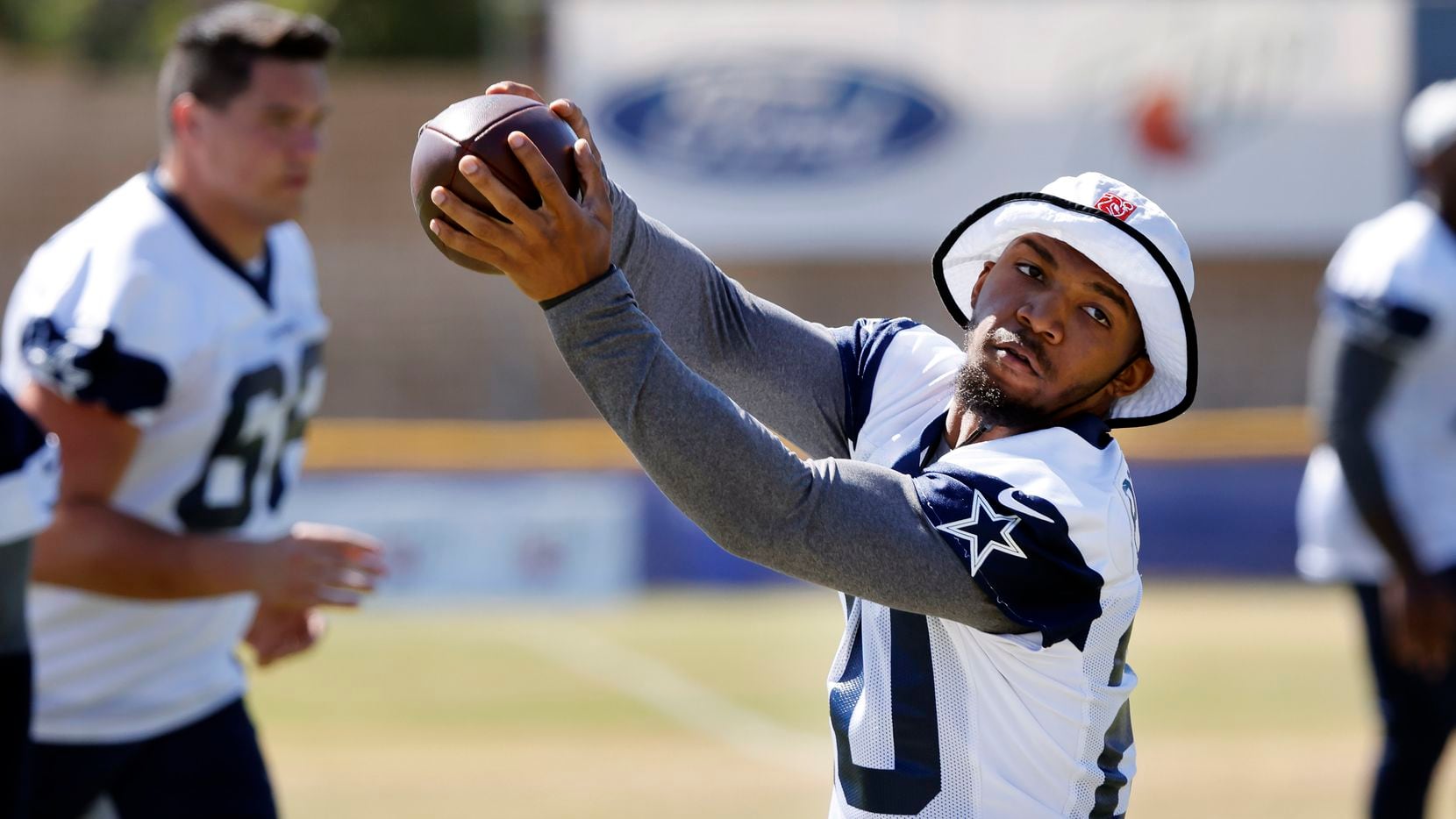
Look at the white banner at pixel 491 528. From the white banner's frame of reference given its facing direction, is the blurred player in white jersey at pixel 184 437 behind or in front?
in front

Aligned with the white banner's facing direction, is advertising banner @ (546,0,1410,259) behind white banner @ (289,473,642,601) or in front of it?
behind

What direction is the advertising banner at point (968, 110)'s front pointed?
toward the camera

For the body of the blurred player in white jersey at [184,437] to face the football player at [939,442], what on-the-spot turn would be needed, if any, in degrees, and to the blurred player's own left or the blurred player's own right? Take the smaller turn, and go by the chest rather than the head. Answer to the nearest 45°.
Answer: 0° — they already face them

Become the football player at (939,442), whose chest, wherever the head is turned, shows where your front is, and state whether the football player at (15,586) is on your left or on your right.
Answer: on your right

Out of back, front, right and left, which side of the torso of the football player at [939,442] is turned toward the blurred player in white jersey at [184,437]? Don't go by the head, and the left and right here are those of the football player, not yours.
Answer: right

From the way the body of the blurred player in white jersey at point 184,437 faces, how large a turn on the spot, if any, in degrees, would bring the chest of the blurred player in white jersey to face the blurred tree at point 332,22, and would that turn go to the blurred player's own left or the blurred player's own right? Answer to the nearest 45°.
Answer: approximately 135° to the blurred player's own left

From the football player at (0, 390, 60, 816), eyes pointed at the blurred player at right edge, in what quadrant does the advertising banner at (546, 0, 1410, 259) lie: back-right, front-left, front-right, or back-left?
front-left

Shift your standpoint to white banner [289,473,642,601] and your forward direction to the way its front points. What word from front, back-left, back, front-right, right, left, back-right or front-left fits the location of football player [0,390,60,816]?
front

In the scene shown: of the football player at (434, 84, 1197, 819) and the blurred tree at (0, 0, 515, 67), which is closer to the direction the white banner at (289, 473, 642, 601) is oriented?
the football player

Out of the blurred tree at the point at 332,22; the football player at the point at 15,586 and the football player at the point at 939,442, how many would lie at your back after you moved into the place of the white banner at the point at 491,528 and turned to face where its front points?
1

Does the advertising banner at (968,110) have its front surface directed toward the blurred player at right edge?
yes

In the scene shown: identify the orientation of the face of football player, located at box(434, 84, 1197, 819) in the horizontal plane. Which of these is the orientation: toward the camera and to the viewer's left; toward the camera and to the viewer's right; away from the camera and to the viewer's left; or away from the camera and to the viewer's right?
toward the camera and to the viewer's left

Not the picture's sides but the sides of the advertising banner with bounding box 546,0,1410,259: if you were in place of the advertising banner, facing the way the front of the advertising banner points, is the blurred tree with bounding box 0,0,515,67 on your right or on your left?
on your right

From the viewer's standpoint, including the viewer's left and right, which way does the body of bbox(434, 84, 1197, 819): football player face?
facing the viewer and to the left of the viewer

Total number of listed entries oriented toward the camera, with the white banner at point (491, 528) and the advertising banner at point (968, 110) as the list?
2

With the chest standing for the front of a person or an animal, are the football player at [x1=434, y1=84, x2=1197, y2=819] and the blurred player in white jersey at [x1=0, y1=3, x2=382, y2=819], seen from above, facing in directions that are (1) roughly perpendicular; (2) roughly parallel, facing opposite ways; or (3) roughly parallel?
roughly perpendicular
